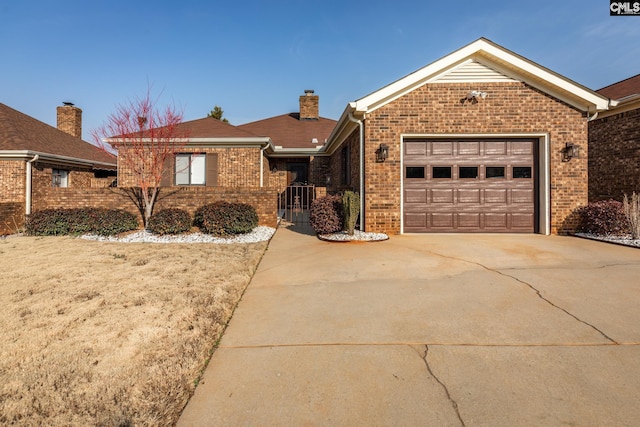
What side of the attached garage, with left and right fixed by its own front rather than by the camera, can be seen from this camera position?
front

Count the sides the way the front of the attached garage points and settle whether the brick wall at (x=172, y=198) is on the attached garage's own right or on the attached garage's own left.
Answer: on the attached garage's own right

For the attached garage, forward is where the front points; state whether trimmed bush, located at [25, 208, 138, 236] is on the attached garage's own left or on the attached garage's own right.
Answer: on the attached garage's own right

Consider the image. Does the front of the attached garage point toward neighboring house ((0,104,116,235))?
no

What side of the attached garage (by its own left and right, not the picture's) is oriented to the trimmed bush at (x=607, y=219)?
left

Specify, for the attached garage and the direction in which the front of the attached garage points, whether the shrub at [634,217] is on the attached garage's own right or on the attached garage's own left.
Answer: on the attached garage's own left

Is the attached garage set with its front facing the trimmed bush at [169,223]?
no

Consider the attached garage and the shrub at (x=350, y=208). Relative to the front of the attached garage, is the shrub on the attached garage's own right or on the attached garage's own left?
on the attached garage's own right
